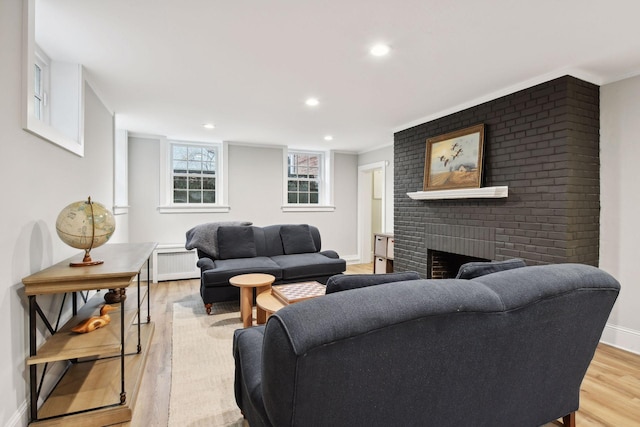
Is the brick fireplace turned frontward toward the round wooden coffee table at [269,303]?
yes

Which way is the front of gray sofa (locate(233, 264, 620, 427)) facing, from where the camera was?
facing away from the viewer and to the left of the viewer

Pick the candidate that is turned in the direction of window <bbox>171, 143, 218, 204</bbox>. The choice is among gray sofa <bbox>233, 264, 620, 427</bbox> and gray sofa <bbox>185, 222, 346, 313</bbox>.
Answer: gray sofa <bbox>233, 264, 620, 427</bbox>

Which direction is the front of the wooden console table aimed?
to the viewer's right

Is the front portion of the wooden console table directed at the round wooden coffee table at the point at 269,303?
yes

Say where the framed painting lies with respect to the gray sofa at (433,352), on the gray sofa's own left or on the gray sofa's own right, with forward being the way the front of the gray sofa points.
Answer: on the gray sofa's own right

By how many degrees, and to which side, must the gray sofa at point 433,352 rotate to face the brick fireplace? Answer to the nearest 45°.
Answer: approximately 90° to its right

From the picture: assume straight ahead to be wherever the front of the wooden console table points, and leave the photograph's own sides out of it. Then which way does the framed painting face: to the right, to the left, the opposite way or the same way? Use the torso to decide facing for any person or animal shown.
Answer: the opposite way
